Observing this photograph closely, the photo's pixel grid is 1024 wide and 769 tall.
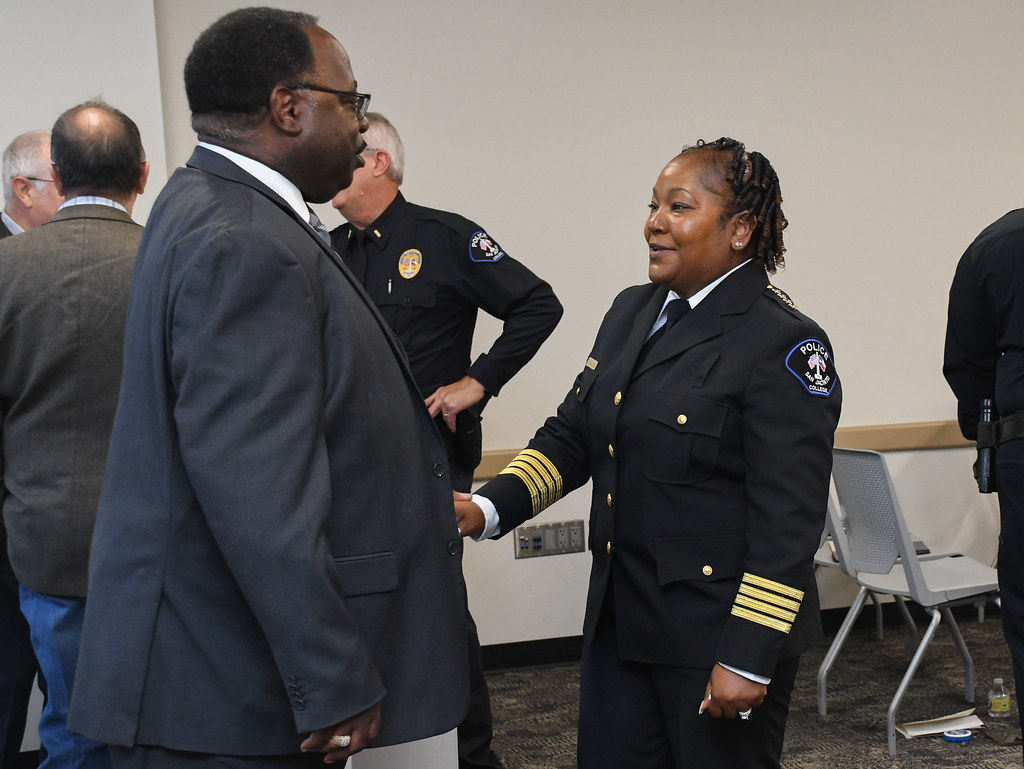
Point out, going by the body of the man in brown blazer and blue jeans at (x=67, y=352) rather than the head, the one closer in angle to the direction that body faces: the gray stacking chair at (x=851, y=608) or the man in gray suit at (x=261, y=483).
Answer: the gray stacking chair

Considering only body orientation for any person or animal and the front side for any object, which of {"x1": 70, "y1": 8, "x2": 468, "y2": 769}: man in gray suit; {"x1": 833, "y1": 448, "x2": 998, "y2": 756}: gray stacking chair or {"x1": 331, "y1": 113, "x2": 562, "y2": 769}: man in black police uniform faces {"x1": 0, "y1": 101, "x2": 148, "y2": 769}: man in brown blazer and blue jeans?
the man in black police uniform

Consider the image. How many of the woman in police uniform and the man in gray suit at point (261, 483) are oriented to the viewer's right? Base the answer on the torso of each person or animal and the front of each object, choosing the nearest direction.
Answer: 1

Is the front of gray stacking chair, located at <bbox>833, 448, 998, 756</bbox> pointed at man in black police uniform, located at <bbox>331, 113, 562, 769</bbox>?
no

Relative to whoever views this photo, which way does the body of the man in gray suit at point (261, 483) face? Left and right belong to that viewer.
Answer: facing to the right of the viewer

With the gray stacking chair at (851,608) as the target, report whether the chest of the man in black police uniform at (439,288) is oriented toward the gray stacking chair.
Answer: no

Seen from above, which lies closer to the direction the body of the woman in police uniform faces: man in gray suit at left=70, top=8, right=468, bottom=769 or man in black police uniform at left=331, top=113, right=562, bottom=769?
the man in gray suit

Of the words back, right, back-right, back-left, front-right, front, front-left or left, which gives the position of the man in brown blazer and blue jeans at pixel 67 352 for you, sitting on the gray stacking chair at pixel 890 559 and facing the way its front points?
back

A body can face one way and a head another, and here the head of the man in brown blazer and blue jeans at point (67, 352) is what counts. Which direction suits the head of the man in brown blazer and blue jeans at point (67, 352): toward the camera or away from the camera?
away from the camera

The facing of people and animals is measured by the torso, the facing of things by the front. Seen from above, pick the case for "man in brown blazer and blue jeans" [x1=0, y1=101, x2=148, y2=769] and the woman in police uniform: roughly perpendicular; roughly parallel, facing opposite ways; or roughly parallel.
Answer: roughly perpendicular

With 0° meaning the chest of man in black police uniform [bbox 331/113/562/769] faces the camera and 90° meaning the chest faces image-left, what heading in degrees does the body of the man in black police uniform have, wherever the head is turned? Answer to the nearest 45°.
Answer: approximately 45°

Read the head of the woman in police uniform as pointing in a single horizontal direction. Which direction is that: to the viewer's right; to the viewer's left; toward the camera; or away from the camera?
to the viewer's left

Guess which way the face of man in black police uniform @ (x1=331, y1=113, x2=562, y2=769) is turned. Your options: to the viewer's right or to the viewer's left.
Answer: to the viewer's left

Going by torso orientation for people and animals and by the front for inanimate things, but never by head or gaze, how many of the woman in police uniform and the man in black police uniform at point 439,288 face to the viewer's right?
0

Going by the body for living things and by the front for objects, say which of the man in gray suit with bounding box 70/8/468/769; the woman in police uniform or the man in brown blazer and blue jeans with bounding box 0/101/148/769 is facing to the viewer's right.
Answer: the man in gray suit with bounding box 70/8/468/769

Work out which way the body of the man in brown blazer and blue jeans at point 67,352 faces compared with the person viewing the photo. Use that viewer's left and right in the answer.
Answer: facing away from the viewer

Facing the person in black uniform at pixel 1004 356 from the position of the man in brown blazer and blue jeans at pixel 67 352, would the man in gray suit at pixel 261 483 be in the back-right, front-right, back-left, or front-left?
front-right
